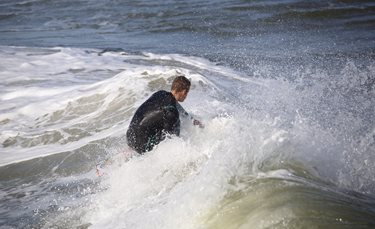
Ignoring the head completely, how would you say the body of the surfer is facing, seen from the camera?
to the viewer's right

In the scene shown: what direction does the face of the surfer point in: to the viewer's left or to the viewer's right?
to the viewer's right
